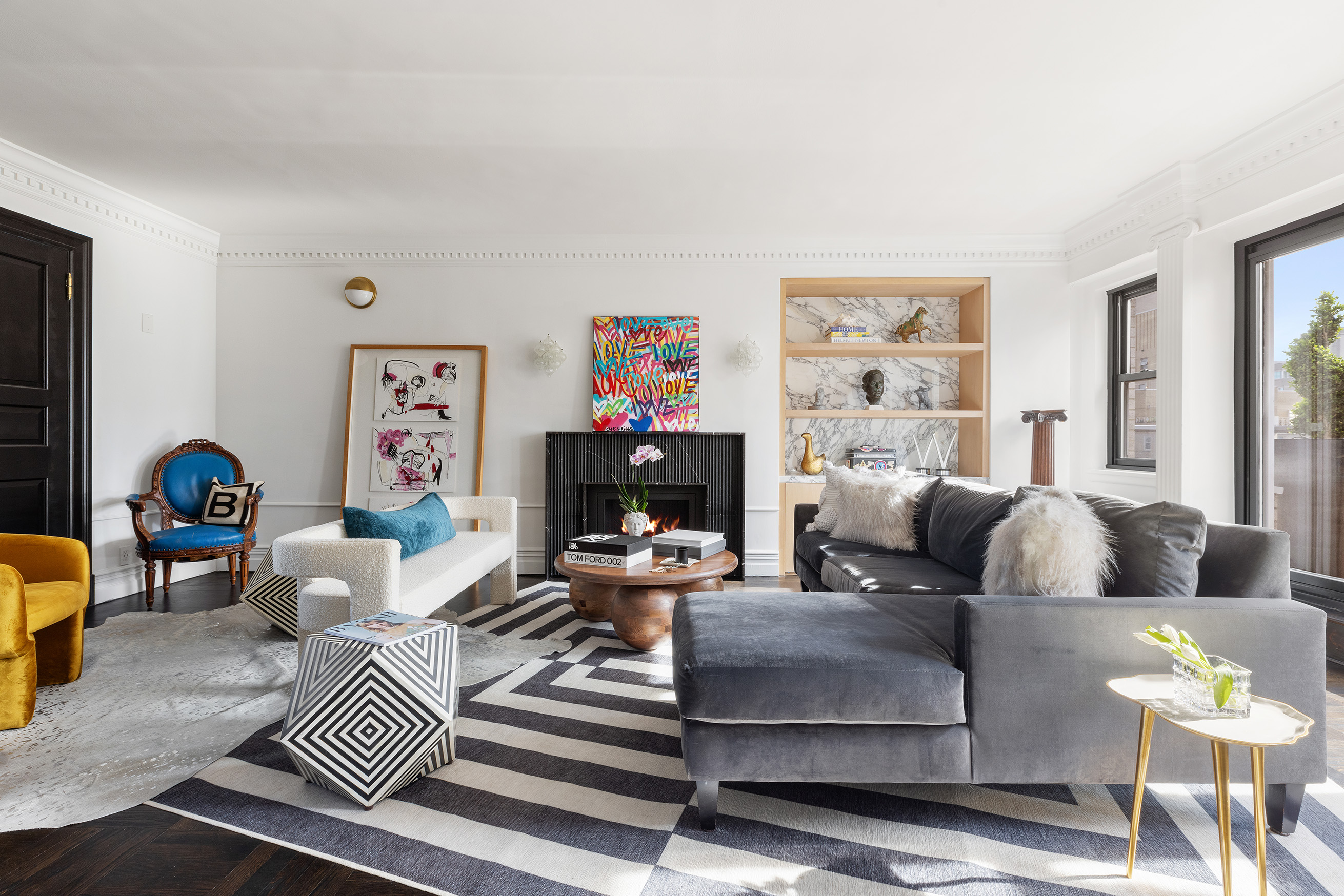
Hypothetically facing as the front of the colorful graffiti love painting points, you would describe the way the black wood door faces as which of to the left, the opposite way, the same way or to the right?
to the left

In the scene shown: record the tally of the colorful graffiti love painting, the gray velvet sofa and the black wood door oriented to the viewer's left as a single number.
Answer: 1

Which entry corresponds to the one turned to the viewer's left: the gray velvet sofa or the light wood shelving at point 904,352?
the gray velvet sofa

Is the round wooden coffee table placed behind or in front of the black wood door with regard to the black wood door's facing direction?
in front

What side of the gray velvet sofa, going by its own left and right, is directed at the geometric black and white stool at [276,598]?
front

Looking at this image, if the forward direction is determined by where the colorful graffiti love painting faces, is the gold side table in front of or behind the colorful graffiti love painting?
in front

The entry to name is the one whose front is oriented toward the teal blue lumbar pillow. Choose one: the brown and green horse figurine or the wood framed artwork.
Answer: the wood framed artwork

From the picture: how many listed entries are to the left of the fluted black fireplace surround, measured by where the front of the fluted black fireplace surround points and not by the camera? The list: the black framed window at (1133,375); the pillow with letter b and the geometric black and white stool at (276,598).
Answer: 1

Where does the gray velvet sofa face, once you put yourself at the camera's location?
facing to the left of the viewer

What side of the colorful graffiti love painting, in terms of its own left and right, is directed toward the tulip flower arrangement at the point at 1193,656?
front

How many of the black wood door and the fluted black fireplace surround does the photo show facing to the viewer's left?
0

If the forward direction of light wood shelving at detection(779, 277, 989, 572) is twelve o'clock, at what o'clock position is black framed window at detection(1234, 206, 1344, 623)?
The black framed window is roughly at 10 o'clock from the light wood shelving.

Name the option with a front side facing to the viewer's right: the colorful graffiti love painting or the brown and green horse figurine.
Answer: the brown and green horse figurine

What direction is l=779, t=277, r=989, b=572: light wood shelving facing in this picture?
toward the camera

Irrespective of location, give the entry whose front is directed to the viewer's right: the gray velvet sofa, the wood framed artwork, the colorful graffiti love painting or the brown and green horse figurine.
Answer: the brown and green horse figurine

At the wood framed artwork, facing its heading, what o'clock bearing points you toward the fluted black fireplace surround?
The fluted black fireplace surround is roughly at 10 o'clock from the wood framed artwork.

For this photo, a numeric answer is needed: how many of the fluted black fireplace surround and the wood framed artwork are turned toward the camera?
2
